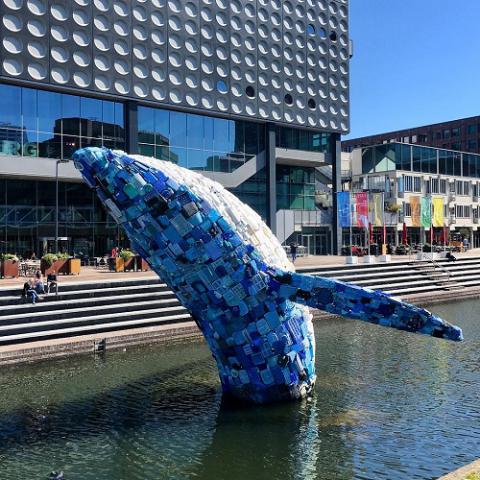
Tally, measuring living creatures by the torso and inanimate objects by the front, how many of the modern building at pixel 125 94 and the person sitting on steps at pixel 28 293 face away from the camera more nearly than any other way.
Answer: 0

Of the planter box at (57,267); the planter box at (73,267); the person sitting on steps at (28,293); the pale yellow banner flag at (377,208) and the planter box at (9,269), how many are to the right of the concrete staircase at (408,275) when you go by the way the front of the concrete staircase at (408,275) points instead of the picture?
4

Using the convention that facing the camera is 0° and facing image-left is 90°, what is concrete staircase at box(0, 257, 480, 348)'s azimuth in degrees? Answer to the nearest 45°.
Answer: approximately 315°

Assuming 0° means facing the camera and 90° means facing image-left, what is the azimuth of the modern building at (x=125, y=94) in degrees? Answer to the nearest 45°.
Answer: approximately 315°

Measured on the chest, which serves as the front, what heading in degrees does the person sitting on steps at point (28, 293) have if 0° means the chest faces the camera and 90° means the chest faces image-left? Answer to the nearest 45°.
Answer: approximately 315°
